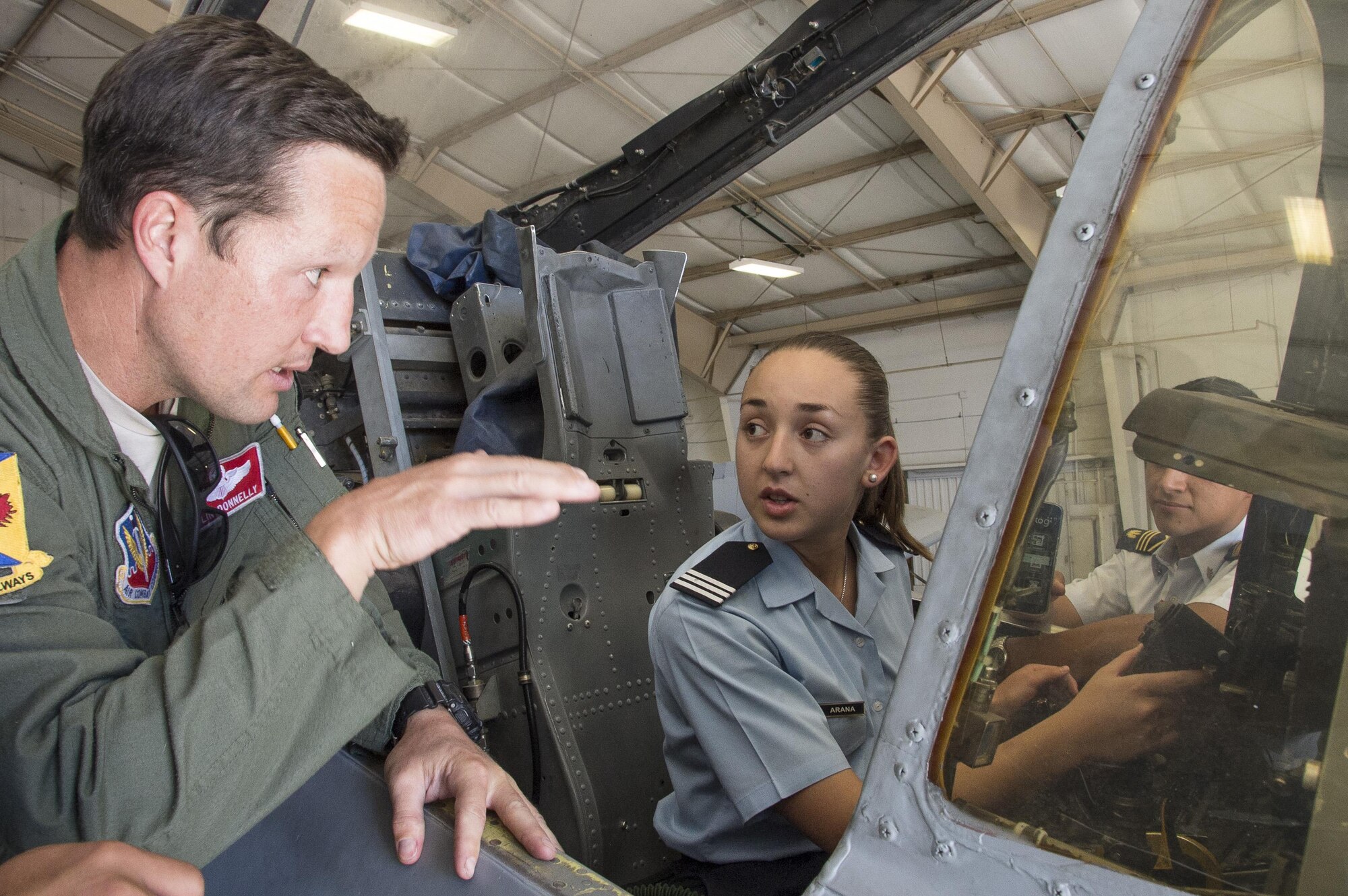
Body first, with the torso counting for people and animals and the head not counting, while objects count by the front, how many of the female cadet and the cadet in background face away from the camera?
0

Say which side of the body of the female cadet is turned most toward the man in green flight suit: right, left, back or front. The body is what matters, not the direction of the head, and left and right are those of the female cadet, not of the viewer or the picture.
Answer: right

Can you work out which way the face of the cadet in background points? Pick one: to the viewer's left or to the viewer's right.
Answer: to the viewer's left

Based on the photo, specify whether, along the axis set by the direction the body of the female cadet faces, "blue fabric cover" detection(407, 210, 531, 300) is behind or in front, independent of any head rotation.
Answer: behind

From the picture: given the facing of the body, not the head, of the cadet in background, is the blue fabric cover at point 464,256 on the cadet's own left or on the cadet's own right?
on the cadet's own right

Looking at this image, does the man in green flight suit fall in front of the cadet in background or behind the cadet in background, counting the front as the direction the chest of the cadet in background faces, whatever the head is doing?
in front

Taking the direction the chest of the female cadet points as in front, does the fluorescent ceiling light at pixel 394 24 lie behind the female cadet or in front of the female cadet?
behind

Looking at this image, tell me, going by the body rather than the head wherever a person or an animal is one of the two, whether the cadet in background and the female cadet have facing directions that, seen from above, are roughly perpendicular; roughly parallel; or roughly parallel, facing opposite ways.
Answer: roughly perpendicular
